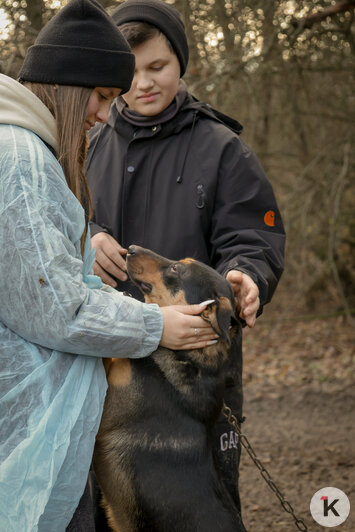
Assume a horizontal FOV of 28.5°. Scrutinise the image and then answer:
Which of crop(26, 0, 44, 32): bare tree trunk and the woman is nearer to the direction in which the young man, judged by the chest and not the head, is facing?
the woman

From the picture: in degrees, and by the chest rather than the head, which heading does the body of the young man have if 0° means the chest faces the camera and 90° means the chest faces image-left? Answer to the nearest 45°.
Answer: approximately 45°

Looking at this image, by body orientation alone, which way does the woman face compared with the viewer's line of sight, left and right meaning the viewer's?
facing to the right of the viewer

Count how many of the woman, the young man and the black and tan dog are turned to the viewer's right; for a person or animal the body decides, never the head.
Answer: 1

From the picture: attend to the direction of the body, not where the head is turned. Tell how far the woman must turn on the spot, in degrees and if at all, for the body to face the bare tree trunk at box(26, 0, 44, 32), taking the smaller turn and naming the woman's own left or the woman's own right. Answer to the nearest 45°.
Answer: approximately 90° to the woman's own left

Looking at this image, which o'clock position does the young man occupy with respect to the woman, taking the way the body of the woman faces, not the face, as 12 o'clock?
The young man is roughly at 10 o'clock from the woman.

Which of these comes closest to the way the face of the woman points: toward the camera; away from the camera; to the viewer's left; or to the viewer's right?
to the viewer's right

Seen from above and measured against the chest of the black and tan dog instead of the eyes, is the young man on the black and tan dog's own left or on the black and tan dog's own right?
on the black and tan dog's own right
